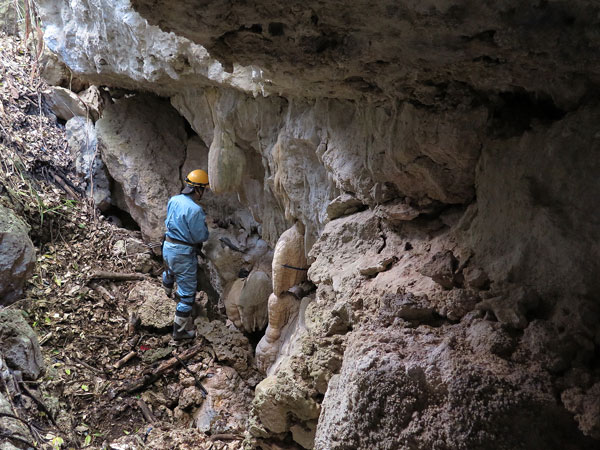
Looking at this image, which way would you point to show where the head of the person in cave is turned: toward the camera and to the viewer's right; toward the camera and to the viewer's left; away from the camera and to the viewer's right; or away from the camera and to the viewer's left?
away from the camera and to the viewer's right

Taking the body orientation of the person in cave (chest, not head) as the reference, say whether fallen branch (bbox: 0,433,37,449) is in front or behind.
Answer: behind

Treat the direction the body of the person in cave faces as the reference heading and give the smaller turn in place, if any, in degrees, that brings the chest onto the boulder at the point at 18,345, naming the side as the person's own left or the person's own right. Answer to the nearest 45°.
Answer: approximately 180°

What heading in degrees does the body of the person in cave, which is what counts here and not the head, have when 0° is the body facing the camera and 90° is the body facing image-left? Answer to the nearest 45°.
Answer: approximately 225°

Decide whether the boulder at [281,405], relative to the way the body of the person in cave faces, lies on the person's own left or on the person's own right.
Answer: on the person's own right

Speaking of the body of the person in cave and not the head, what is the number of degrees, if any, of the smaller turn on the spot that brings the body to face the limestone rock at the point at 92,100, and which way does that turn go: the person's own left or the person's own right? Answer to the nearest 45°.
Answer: approximately 90° to the person's own left

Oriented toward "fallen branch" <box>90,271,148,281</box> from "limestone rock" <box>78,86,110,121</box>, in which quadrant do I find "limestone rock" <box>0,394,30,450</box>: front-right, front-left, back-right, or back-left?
front-right
